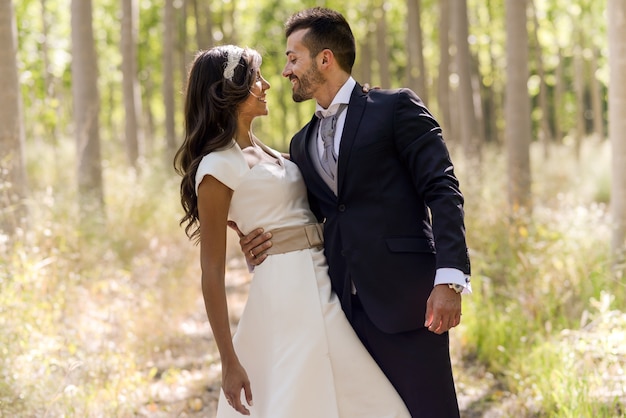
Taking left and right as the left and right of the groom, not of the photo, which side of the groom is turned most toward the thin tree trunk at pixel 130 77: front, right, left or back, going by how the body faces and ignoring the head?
right

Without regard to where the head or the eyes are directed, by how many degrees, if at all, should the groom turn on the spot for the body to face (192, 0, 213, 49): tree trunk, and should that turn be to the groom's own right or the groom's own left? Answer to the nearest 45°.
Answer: approximately 135° to the groom's own right

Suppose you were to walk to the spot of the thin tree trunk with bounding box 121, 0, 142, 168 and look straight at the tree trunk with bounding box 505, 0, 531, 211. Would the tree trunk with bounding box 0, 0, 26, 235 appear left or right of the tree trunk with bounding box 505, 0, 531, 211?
right

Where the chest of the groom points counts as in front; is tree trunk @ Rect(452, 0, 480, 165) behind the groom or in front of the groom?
behind

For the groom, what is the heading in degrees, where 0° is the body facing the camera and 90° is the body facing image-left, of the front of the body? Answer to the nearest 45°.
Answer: approximately 45°

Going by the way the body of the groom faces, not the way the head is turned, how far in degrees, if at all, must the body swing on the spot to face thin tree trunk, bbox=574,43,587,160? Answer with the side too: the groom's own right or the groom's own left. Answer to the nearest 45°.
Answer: approximately 135° to the groom's own right

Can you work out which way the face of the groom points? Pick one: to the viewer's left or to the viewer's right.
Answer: to the viewer's left

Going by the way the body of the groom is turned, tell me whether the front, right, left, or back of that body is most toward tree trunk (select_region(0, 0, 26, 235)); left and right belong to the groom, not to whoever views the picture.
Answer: right

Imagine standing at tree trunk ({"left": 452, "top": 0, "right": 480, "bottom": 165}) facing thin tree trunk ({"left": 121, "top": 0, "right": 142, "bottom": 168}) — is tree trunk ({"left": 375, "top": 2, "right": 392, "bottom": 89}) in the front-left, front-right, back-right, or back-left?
front-right

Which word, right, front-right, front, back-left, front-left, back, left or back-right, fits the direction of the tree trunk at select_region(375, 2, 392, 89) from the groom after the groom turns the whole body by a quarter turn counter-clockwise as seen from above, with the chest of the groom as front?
back-left

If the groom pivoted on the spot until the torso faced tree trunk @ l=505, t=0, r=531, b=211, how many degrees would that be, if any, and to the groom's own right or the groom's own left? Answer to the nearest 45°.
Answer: approximately 135° to the groom's own right

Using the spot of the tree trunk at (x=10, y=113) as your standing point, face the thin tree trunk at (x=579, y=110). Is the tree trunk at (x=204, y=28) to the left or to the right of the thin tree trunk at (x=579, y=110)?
left

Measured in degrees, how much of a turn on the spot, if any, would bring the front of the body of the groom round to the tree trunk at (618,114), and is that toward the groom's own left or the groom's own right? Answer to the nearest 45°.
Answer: approximately 180°

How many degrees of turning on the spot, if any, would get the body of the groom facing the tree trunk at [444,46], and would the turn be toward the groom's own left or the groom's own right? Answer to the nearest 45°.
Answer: approximately 135° to the groom's own right
